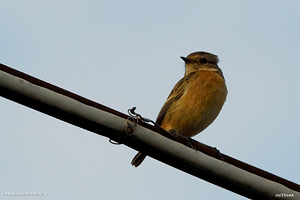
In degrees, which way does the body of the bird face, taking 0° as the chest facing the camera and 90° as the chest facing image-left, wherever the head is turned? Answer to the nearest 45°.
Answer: approximately 315°
